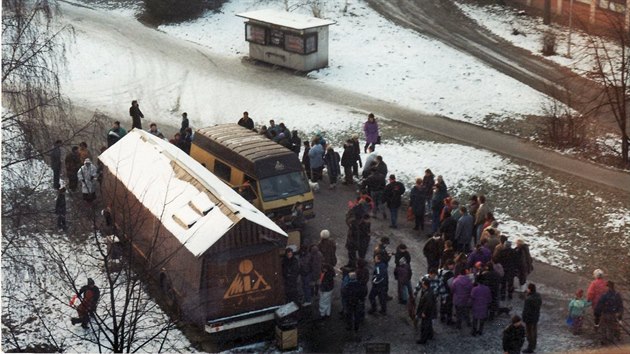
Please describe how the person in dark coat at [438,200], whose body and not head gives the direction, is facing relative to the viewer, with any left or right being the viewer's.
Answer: facing to the left of the viewer

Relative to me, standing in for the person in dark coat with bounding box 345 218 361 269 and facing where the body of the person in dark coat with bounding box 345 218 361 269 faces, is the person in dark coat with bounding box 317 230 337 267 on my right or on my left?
on my left

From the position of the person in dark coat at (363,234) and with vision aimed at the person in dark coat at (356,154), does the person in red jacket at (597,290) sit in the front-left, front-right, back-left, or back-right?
back-right

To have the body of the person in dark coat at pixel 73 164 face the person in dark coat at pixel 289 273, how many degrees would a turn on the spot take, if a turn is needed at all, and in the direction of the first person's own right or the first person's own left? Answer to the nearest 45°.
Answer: approximately 45° to the first person's own right

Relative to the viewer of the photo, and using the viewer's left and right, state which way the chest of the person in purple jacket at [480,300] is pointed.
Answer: facing away from the viewer and to the left of the viewer

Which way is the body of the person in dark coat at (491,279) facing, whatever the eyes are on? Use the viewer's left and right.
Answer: facing to the left of the viewer
